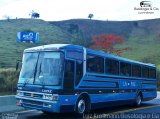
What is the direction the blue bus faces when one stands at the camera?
facing the viewer and to the left of the viewer
